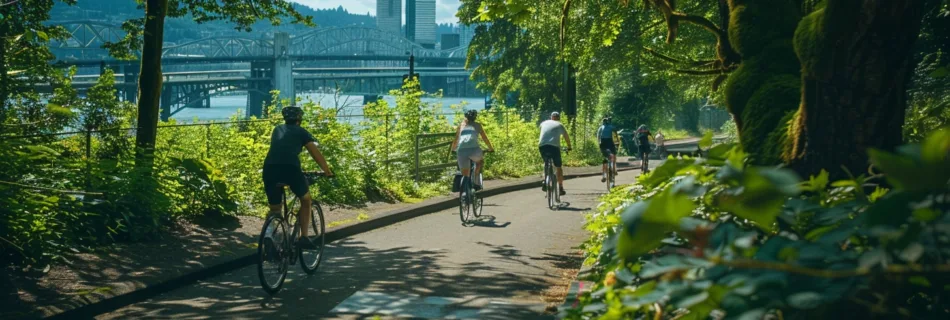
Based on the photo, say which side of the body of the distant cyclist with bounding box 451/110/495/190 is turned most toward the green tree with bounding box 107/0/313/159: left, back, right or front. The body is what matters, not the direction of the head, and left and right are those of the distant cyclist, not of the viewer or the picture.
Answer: left

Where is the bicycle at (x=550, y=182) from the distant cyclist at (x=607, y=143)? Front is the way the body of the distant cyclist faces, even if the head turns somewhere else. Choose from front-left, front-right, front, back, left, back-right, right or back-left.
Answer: back

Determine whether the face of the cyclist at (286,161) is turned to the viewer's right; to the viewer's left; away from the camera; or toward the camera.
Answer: away from the camera

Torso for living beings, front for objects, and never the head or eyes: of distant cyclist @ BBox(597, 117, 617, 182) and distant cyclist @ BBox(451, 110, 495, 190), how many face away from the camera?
2

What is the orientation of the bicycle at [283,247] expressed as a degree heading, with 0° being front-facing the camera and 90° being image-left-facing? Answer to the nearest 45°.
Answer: approximately 225°

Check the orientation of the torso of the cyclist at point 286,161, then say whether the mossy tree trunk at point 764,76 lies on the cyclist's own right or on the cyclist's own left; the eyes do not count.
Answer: on the cyclist's own right

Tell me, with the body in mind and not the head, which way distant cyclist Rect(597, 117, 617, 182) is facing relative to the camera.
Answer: away from the camera

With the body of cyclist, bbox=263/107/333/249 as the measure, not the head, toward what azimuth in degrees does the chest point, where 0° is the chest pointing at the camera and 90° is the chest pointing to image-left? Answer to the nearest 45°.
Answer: approximately 225°

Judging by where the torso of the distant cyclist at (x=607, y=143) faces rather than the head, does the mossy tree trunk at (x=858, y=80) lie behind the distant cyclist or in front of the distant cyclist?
behind

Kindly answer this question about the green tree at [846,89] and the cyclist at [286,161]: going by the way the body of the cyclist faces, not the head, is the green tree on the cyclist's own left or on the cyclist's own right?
on the cyclist's own right

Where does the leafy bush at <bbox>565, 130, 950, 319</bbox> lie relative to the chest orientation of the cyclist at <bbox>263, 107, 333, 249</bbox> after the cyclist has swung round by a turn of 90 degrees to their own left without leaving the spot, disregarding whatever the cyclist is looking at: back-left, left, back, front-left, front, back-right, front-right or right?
back-left

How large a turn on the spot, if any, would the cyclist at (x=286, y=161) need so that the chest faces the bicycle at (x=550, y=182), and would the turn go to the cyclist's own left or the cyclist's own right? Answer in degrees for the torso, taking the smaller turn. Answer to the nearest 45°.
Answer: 0° — they already face it

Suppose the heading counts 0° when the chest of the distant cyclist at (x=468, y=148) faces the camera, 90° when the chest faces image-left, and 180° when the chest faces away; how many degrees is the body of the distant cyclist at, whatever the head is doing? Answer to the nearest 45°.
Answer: approximately 180°

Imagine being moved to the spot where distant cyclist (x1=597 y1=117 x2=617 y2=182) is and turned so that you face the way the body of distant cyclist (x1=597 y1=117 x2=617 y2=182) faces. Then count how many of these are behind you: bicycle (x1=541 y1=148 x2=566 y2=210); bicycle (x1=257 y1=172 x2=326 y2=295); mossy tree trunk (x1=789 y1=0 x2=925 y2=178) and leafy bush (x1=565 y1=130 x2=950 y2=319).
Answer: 4
